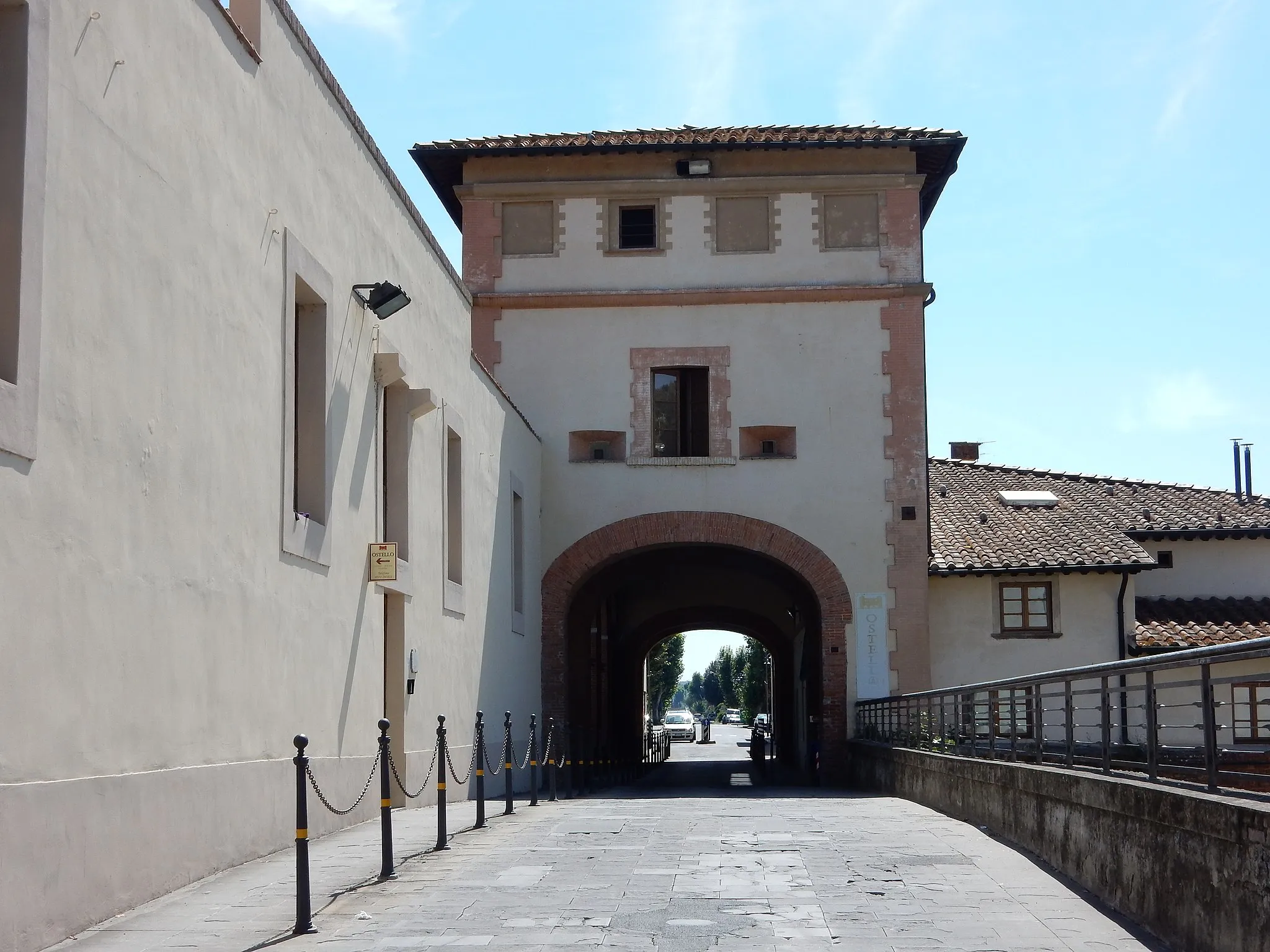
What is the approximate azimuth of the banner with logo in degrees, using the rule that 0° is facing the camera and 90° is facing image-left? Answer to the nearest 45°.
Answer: approximately 0°

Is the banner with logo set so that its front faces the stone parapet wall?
yes

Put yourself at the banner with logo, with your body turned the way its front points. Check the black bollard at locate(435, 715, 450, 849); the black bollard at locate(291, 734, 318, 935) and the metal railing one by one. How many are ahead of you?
3

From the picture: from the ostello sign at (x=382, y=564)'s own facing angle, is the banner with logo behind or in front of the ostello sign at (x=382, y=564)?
behind

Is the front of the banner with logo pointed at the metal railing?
yes

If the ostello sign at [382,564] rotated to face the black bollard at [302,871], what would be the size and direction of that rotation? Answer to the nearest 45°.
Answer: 0° — it already faces it
